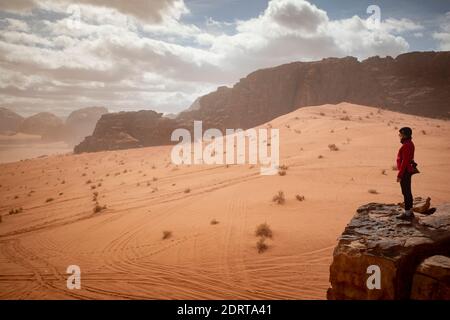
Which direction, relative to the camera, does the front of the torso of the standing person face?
to the viewer's left

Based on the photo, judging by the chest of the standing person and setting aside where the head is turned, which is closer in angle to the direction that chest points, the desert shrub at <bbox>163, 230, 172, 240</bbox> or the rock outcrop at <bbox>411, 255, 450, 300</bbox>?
the desert shrub

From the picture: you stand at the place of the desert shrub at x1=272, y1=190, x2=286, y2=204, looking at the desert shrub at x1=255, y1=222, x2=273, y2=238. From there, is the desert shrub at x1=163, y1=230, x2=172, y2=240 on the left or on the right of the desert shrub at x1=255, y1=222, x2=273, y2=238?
right

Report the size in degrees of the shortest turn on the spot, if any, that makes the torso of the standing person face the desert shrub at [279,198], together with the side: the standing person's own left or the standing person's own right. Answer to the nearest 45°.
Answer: approximately 45° to the standing person's own right

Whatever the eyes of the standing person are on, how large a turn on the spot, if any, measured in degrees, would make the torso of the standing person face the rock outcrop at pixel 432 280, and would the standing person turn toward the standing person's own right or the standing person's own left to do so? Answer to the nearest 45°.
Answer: approximately 90° to the standing person's own left
